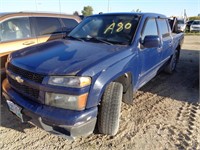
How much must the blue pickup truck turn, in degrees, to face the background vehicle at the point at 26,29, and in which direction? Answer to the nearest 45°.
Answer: approximately 90° to its right

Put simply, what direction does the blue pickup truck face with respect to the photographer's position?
facing the viewer and to the left of the viewer

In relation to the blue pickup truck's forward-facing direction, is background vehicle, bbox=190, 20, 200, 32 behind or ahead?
behind
